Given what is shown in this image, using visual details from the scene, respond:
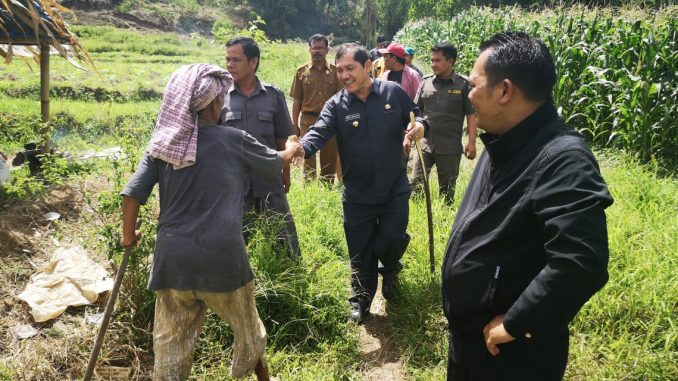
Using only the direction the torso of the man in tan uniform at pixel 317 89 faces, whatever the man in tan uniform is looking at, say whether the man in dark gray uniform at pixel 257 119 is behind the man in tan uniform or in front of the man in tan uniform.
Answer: in front

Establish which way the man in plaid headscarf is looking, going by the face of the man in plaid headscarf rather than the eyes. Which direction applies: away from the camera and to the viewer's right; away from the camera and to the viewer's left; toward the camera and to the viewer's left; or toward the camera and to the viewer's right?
away from the camera and to the viewer's right

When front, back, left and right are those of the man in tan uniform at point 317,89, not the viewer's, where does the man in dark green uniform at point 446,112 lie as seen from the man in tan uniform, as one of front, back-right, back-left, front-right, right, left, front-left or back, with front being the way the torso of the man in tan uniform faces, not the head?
front-left

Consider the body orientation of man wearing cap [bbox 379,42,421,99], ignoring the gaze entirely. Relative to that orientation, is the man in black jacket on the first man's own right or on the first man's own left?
on the first man's own left

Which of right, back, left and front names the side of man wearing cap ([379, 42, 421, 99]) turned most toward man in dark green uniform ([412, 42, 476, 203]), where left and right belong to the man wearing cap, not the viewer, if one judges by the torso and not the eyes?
left

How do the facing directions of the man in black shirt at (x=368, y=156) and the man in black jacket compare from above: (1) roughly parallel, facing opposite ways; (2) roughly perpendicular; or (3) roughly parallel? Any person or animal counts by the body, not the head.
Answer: roughly perpendicular

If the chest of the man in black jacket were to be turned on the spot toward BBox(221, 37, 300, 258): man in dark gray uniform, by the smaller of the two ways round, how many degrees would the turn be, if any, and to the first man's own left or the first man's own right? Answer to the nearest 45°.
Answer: approximately 45° to the first man's own right

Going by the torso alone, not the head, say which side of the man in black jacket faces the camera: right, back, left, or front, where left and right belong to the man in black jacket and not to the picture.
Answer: left

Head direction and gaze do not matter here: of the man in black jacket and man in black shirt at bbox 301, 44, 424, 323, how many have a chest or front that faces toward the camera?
1

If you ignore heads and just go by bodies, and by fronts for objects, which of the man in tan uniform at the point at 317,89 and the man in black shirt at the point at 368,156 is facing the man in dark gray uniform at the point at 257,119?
the man in tan uniform

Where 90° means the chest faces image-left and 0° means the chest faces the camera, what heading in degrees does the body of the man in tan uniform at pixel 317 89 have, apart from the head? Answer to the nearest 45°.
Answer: approximately 0°

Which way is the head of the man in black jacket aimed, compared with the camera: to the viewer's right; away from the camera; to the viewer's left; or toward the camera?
to the viewer's left
